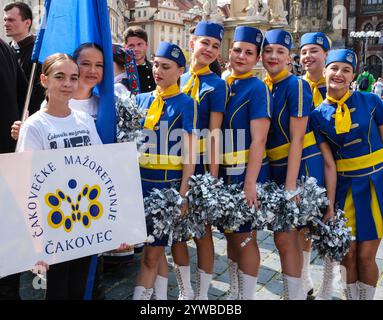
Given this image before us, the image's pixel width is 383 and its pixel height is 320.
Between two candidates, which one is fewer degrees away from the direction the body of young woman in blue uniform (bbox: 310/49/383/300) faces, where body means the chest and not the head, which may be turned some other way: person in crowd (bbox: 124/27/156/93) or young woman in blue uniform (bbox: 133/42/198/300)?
the young woman in blue uniform

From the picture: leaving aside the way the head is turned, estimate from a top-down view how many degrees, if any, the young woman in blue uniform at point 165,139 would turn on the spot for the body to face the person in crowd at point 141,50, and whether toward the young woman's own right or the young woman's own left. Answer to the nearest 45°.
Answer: approximately 135° to the young woman's own right

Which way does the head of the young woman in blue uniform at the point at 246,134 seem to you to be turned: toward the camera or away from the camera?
toward the camera

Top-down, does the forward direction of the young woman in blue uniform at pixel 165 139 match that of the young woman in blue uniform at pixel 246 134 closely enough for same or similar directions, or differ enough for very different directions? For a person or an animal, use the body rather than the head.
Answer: same or similar directions

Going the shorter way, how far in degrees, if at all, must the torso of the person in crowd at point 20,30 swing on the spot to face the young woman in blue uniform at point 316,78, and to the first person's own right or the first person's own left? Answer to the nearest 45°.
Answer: approximately 90° to the first person's own left

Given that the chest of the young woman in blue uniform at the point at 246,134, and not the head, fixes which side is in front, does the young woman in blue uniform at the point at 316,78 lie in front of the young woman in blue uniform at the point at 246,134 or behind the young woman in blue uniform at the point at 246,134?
behind

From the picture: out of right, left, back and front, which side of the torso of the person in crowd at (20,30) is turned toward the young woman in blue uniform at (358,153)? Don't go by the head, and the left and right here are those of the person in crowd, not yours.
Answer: left

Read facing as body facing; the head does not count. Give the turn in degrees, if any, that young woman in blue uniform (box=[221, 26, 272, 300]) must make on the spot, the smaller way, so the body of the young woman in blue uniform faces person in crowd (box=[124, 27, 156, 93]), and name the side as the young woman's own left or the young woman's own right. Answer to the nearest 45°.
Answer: approximately 90° to the young woman's own right

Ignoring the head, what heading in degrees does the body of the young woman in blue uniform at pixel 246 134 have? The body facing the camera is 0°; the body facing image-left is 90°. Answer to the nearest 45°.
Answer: approximately 45°

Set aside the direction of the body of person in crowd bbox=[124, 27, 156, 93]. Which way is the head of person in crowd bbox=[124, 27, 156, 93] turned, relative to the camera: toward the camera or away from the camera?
toward the camera

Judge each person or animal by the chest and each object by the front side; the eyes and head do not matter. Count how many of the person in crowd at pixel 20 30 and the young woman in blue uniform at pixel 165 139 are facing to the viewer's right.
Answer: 0

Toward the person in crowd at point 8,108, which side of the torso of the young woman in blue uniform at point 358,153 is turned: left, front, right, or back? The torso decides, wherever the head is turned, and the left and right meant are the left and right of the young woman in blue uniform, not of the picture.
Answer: right
